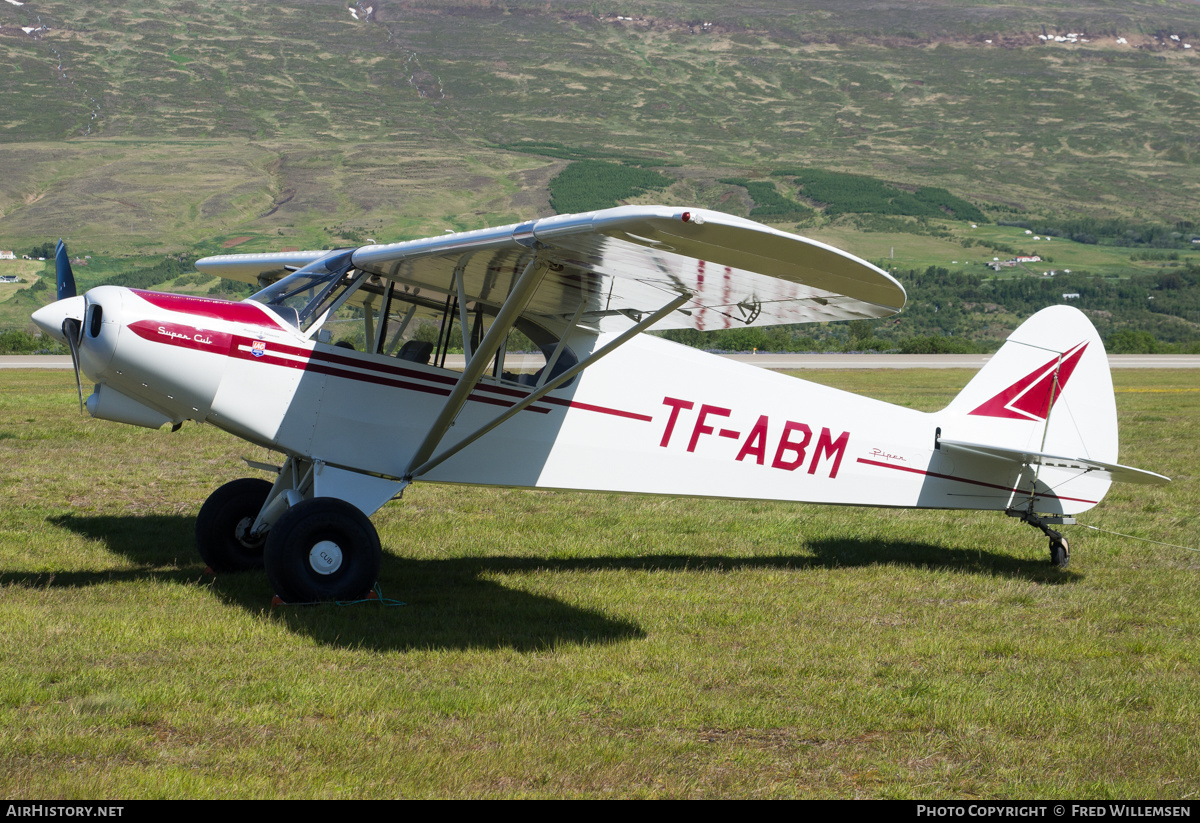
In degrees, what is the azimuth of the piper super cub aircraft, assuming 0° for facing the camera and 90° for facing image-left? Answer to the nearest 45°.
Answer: approximately 90°
